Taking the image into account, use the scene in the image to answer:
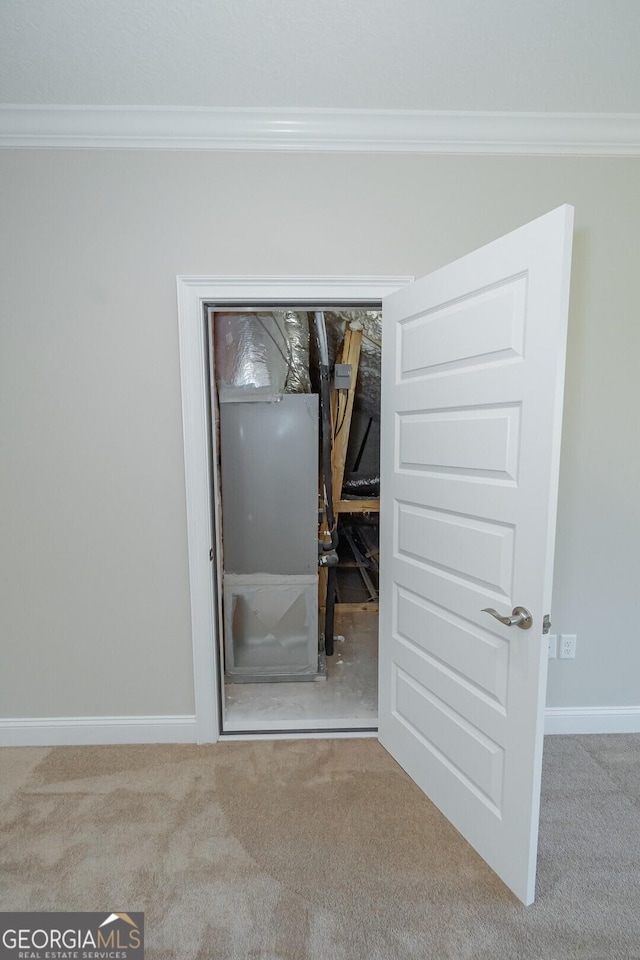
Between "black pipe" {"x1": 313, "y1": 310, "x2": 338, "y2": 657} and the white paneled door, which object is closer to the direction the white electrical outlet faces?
the white paneled door

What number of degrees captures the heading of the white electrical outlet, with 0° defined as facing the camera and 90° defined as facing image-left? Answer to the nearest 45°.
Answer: approximately 0°

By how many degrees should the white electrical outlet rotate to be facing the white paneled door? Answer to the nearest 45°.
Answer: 0° — it already faces it

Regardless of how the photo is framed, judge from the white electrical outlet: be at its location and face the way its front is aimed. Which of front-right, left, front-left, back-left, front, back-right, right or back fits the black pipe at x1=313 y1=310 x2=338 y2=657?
right
